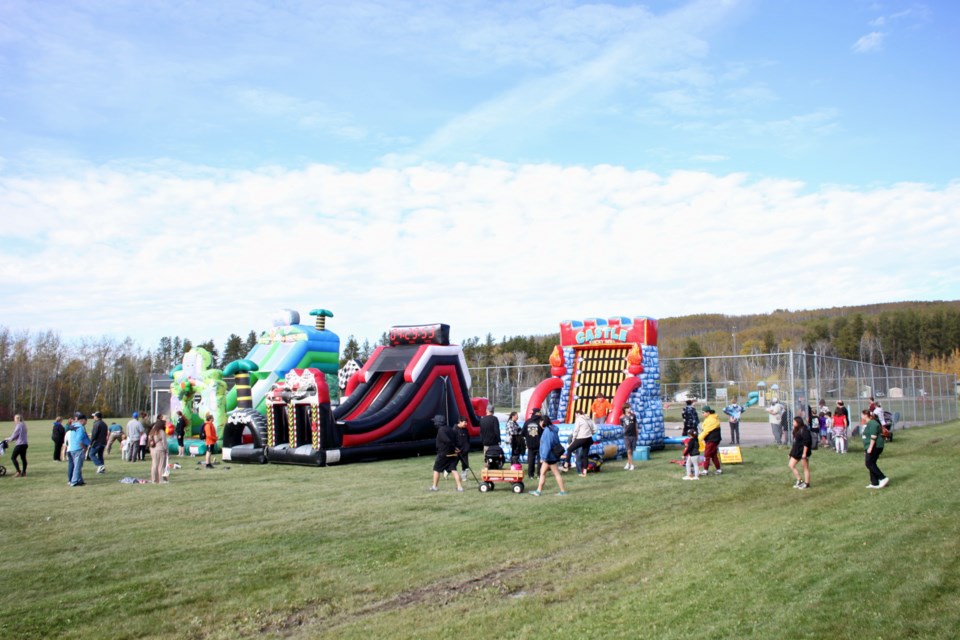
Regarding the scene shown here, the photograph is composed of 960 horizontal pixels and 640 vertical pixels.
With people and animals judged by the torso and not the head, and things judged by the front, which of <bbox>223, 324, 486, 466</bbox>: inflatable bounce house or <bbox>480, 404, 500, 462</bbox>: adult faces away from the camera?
the adult

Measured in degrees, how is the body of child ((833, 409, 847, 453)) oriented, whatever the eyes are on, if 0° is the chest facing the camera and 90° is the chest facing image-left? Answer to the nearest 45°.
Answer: approximately 180°

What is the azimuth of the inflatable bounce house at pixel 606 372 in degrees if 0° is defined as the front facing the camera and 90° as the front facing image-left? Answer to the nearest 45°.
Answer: approximately 45°

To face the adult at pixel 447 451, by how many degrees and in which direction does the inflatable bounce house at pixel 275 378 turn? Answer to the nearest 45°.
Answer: approximately 45° to its left

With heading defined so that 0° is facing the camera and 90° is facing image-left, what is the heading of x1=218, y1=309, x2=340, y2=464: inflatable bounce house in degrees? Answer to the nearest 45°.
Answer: approximately 45°

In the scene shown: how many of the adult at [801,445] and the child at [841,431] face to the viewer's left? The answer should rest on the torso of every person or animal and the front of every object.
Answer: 1
